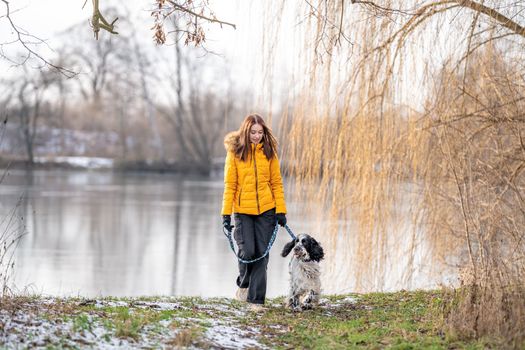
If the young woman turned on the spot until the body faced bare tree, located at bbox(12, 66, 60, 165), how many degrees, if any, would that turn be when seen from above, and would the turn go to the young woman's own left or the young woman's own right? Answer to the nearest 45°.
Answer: approximately 180°

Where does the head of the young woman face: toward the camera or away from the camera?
toward the camera

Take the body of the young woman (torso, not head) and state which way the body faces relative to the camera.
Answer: toward the camera
